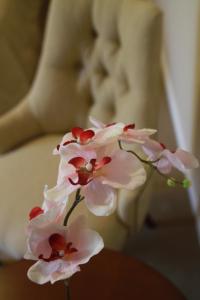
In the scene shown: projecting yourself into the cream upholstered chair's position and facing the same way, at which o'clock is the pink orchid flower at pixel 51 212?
The pink orchid flower is roughly at 11 o'clock from the cream upholstered chair.

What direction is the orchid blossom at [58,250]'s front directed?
toward the camera

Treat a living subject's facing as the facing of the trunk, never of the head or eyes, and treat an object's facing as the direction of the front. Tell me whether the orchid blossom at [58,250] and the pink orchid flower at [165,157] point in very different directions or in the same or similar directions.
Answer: very different directions

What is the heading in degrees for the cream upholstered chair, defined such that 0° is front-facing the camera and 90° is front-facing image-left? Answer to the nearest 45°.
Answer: approximately 45°

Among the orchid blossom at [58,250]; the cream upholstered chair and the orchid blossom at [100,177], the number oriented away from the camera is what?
0

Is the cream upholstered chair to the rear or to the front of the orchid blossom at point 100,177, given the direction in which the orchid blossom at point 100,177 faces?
to the rear

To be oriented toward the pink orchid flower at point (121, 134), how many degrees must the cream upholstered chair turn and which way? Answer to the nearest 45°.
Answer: approximately 45° to its left

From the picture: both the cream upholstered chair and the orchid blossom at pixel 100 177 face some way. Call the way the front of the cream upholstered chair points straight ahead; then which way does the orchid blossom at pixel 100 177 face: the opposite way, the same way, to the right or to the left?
the same way
